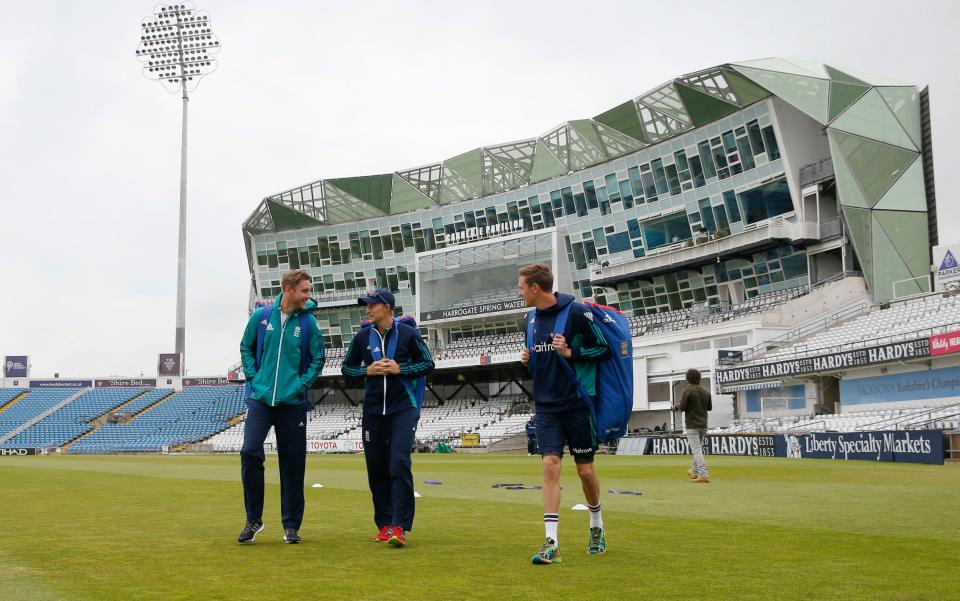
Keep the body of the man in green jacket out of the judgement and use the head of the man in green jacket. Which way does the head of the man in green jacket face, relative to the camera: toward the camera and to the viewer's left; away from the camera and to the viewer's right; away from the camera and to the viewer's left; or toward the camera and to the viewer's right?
toward the camera and to the viewer's right

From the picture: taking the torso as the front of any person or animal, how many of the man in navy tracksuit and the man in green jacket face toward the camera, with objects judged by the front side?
2

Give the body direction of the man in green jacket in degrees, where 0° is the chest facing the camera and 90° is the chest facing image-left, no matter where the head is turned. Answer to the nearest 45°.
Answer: approximately 0°

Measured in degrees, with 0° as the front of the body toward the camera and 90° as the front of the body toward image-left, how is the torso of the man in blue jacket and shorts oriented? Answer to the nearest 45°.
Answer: approximately 45°

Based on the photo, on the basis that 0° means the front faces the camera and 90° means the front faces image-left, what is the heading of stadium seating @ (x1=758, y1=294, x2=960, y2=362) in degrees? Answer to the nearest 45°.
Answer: approximately 45°

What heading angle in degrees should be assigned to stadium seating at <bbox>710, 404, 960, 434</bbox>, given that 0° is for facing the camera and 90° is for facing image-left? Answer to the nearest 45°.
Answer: approximately 45°
